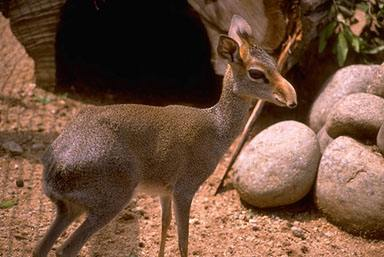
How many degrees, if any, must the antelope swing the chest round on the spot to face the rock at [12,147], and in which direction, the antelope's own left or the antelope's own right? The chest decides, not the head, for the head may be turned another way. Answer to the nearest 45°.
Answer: approximately 135° to the antelope's own left

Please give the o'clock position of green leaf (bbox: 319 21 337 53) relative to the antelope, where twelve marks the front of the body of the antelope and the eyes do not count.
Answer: The green leaf is roughly at 10 o'clock from the antelope.

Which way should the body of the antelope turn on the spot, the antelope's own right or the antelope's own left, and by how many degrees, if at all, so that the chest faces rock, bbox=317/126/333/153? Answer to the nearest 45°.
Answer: approximately 45° to the antelope's own left

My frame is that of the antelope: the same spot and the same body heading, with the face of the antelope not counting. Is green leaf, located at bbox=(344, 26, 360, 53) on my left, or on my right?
on my left

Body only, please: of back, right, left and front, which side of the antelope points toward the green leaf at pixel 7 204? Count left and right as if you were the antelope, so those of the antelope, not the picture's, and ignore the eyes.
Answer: back

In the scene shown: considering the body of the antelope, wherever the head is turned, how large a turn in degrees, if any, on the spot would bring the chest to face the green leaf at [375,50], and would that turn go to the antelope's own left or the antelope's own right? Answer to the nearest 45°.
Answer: approximately 45° to the antelope's own left

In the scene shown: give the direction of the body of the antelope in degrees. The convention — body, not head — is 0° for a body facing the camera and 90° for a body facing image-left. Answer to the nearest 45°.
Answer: approximately 270°

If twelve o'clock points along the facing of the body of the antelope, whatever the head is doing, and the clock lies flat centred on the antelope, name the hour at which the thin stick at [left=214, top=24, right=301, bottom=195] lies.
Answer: The thin stick is roughly at 10 o'clock from the antelope.
